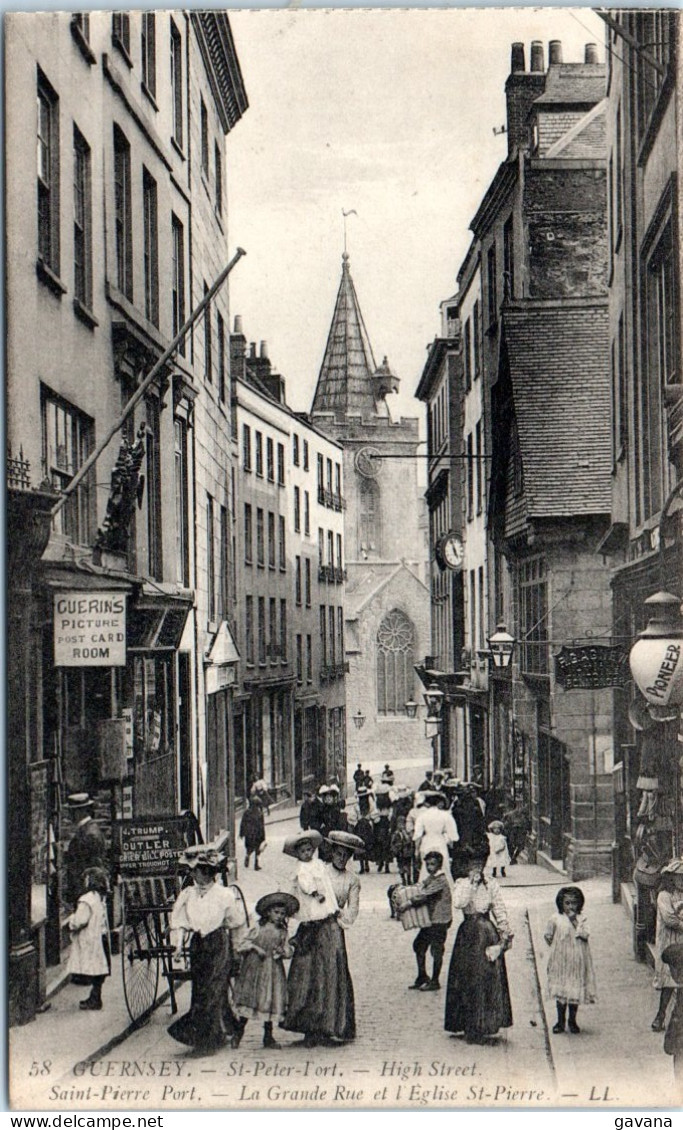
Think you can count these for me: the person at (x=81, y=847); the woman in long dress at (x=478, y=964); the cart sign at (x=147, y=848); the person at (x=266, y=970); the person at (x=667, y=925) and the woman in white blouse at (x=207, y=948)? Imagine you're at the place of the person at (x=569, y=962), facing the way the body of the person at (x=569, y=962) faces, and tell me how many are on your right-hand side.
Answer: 5

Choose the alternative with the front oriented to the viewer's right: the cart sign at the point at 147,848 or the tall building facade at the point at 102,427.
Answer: the tall building facade

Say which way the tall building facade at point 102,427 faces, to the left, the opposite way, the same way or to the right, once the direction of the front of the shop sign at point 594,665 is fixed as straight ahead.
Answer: to the left

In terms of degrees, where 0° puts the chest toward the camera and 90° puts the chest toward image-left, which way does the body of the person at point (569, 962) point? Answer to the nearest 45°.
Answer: approximately 0°

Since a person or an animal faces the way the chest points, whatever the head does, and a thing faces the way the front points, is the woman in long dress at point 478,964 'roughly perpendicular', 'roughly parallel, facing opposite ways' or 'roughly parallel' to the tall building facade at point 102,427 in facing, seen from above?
roughly perpendicular
